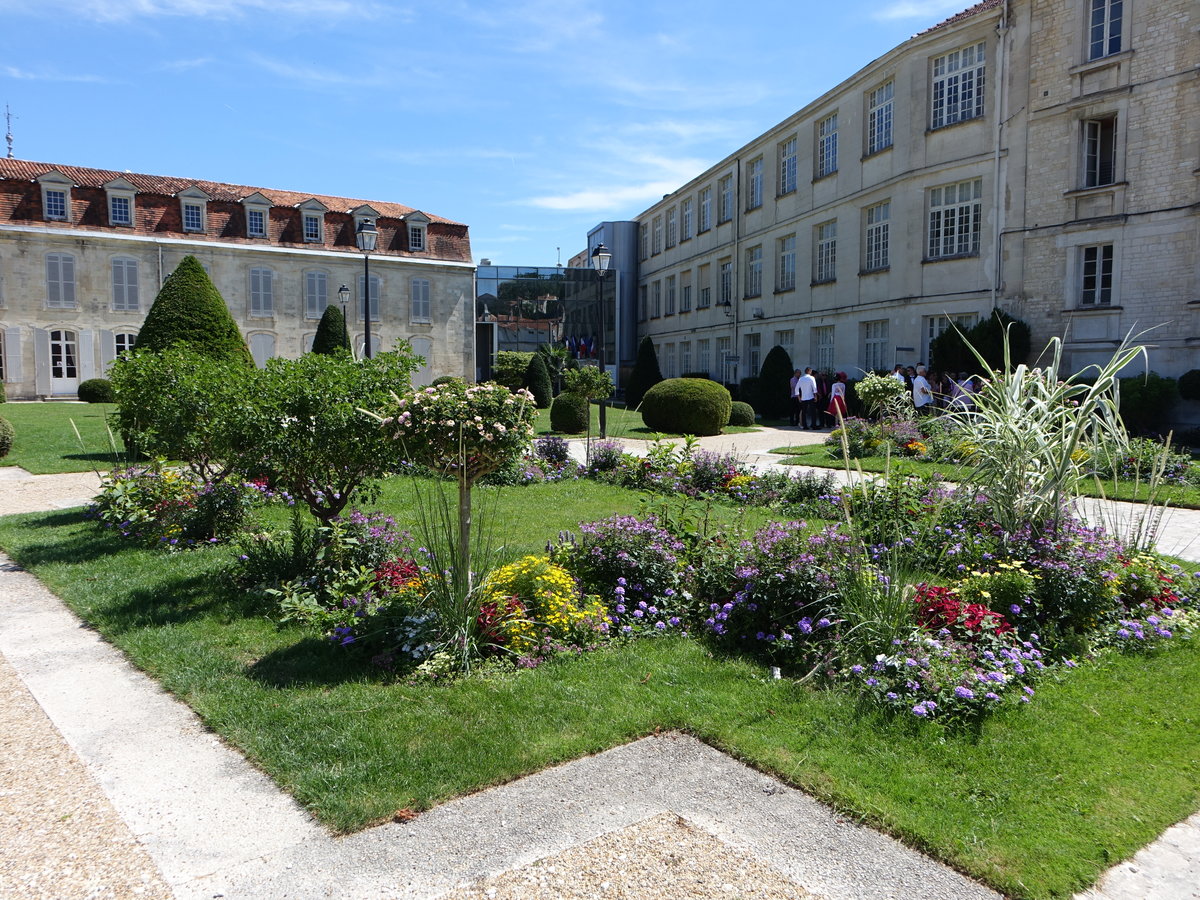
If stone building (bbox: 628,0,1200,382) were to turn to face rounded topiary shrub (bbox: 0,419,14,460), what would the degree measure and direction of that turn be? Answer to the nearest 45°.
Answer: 0° — it already faces it

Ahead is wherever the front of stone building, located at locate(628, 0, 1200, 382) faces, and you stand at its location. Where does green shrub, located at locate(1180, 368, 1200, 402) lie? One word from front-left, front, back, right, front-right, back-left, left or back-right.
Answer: left

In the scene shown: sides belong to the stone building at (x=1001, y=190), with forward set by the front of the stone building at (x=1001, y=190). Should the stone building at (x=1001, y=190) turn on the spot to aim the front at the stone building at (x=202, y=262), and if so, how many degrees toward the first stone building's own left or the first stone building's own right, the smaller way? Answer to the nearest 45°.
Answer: approximately 45° to the first stone building's own right

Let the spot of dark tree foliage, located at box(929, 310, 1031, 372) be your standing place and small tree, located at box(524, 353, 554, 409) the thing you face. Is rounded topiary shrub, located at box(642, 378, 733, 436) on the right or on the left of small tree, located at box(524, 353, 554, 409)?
left

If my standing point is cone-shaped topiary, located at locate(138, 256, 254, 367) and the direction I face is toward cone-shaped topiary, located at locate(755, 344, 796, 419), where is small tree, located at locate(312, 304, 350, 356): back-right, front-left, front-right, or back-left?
front-left

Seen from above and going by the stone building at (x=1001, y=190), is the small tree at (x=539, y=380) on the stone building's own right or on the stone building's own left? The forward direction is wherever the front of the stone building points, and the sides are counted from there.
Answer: on the stone building's own right

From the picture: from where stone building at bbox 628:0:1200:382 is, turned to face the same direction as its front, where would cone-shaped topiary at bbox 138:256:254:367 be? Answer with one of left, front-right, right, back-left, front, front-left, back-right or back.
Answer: front

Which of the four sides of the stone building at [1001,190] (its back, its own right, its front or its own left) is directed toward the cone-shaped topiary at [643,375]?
right

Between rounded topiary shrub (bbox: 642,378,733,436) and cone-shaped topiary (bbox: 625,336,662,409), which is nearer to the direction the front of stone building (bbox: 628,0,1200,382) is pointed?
the rounded topiary shrub

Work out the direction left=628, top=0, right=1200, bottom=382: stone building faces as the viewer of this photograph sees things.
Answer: facing the viewer and to the left of the viewer
